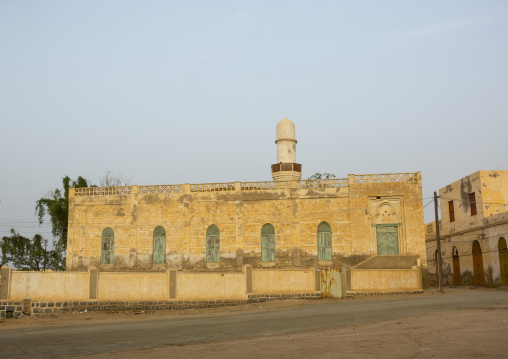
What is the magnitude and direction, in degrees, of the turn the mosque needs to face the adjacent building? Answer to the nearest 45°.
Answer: approximately 90° to its left

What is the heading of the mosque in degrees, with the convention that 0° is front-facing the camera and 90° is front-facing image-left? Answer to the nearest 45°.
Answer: approximately 0°
